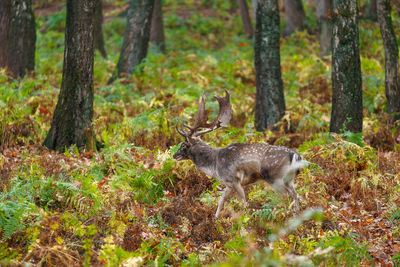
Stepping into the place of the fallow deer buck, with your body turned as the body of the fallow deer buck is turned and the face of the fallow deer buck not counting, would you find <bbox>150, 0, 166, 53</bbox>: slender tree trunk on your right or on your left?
on your right

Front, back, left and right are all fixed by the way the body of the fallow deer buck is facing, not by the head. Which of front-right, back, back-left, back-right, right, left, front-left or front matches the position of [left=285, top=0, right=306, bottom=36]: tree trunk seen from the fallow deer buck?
right

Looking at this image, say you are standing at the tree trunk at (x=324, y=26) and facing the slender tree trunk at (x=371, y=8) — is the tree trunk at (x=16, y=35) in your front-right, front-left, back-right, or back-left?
back-left

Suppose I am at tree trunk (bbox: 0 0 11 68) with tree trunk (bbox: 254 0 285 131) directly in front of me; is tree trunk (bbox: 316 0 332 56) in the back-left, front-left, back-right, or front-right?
front-left

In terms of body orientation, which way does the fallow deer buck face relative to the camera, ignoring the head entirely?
to the viewer's left

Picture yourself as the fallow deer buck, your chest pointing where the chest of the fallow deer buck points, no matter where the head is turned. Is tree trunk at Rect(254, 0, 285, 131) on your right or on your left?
on your right

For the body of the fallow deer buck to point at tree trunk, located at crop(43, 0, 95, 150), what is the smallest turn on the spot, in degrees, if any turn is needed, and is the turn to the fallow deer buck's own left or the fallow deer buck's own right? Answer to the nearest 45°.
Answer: approximately 45° to the fallow deer buck's own right

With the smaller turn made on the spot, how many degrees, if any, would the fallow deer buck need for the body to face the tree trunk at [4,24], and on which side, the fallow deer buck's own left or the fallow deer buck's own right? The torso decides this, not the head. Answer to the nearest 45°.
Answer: approximately 45° to the fallow deer buck's own right

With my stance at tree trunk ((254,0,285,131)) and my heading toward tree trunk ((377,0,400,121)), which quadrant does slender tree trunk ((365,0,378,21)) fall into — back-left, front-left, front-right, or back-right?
front-left

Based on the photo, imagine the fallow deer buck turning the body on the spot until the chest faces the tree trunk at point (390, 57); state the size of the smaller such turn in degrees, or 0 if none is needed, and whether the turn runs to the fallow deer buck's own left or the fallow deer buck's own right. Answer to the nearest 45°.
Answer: approximately 135° to the fallow deer buck's own right

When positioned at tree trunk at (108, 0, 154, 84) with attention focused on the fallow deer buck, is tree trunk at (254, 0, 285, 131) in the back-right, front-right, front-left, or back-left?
front-left

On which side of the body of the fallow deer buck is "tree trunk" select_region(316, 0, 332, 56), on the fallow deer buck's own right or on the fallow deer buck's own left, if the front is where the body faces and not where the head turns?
on the fallow deer buck's own right
